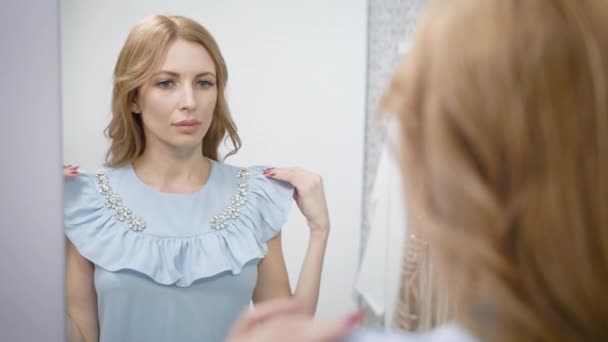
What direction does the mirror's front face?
toward the camera
